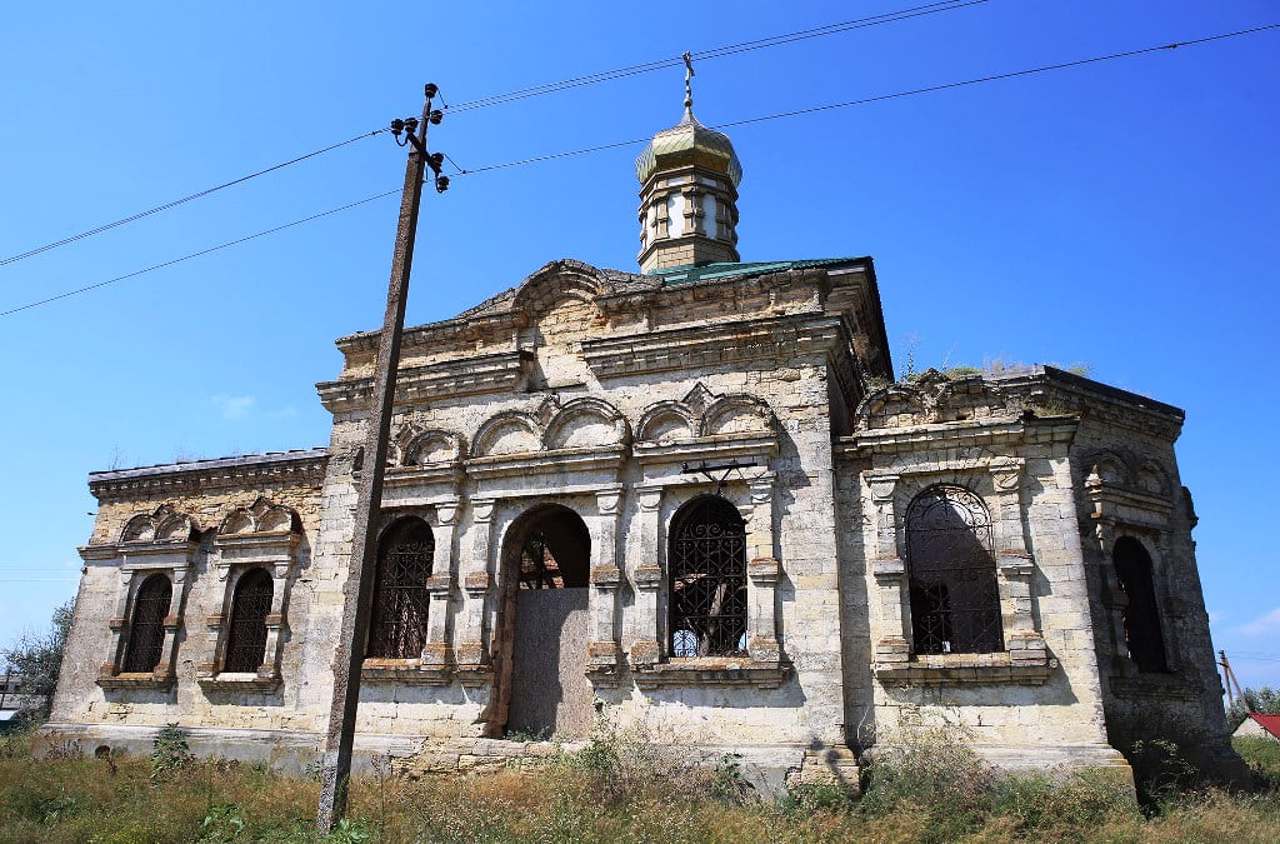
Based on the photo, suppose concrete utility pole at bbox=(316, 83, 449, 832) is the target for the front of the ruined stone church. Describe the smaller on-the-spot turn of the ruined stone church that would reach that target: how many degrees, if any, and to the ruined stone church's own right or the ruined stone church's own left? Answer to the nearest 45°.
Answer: approximately 45° to the ruined stone church's own right

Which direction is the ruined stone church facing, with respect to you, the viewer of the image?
facing the viewer
